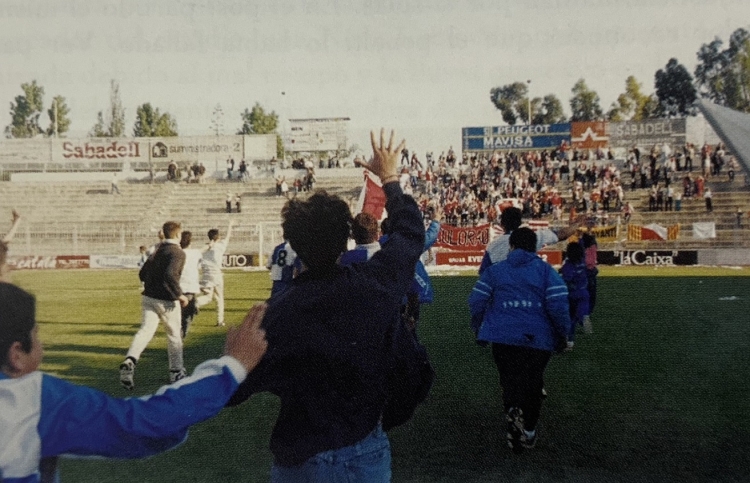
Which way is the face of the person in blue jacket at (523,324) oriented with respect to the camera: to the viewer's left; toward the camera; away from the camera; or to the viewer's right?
away from the camera

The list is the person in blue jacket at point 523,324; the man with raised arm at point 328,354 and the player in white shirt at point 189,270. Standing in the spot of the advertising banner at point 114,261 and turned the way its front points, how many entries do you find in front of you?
3

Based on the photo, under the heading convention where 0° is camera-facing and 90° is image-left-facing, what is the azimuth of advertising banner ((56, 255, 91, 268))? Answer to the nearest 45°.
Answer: approximately 0°

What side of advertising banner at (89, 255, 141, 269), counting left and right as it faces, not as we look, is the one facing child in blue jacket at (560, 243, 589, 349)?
front

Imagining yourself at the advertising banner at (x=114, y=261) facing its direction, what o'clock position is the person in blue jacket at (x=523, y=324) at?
The person in blue jacket is roughly at 12 o'clock from the advertising banner.

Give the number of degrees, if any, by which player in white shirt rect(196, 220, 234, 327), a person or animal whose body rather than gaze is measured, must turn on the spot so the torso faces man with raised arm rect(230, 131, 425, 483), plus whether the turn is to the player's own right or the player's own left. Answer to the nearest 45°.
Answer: approximately 135° to the player's own right

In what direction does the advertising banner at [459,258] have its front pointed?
toward the camera

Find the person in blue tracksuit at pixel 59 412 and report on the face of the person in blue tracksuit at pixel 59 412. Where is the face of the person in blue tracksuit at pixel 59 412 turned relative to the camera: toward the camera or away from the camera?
away from the camera

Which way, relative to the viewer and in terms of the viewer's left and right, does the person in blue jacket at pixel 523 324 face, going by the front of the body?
facing away from the viewer

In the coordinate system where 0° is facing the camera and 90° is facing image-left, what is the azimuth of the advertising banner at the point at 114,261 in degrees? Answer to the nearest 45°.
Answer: approximately 0°

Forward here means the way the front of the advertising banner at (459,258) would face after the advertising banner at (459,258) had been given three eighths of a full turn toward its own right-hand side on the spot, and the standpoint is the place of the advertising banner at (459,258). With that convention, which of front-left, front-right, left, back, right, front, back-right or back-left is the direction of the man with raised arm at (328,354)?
back-left
